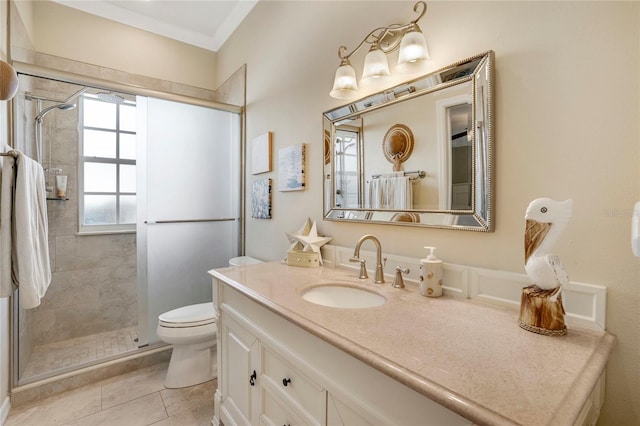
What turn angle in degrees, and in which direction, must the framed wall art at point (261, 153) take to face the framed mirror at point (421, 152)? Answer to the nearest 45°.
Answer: approximately 90° to its left

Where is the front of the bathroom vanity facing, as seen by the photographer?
facing the viewer and to the left of the viewer

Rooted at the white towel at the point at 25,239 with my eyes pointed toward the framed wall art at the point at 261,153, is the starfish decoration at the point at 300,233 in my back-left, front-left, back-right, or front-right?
front-right

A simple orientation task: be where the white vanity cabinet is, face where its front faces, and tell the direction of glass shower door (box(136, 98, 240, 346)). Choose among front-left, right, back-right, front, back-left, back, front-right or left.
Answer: right

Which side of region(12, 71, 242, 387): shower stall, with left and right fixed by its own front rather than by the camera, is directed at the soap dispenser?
front

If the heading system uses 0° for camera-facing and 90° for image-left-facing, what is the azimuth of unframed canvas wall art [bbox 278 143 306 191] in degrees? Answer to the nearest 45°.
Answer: approximately 45°

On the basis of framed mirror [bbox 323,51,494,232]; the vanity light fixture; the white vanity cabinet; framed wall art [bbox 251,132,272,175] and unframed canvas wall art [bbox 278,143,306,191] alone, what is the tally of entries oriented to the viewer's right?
0

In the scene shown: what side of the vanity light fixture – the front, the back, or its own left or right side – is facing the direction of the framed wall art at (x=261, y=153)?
right

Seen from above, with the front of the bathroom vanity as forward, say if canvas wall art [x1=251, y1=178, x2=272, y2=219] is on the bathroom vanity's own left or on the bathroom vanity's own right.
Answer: on the bathroom vanity's own right

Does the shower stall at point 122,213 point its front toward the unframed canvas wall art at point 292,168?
no
